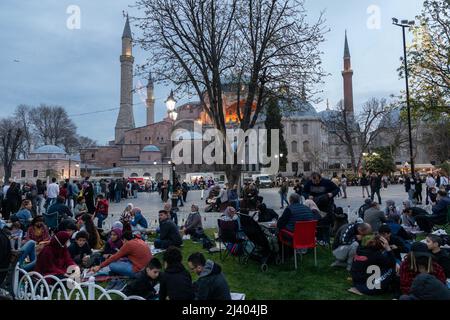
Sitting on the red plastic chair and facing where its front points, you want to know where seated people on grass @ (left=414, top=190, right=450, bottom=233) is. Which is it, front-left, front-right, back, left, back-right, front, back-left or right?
right

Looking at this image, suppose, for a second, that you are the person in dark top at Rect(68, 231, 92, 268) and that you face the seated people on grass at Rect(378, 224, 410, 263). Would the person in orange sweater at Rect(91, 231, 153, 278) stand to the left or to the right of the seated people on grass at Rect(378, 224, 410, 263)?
right

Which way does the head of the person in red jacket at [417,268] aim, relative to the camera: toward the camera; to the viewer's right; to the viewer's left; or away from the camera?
away from the camera

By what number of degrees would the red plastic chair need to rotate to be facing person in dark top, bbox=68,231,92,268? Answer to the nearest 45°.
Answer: approximately 45° to its left

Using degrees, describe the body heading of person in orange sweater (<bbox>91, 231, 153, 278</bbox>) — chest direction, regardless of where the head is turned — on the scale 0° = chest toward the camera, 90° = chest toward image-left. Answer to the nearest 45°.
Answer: approximately 90°
